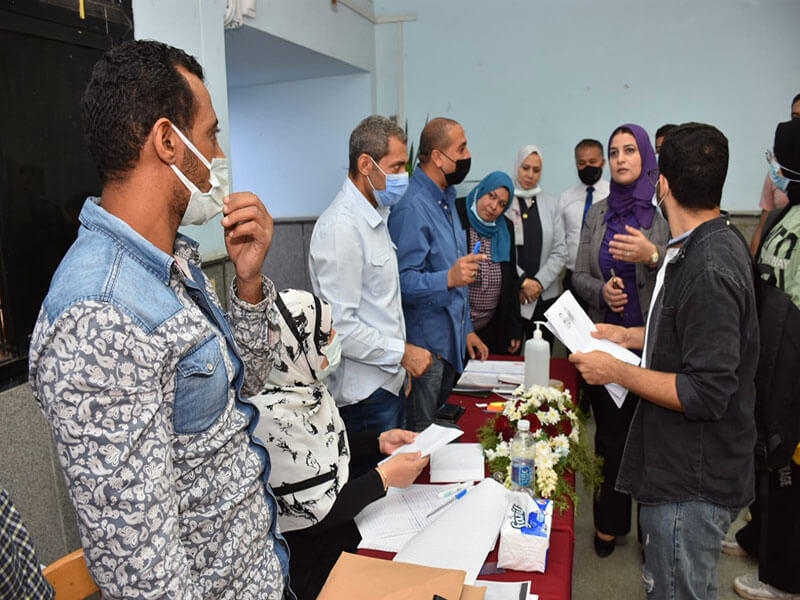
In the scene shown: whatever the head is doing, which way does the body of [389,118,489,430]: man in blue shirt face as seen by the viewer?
to the viewer's right

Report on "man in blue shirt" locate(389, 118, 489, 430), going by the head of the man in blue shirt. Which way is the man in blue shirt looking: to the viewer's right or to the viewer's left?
to the viewer's right

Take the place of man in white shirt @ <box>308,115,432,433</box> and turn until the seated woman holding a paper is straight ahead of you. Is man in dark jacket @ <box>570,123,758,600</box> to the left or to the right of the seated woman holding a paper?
left

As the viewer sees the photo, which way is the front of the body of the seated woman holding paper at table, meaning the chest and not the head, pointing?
to the viewer's right

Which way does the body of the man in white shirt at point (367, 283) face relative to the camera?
to the viewer's right

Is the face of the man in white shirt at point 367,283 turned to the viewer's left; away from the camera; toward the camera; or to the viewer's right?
to the viewer's right

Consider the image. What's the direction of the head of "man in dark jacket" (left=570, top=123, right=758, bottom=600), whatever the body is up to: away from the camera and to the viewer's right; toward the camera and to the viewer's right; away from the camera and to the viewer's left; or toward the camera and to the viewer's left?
away from the camera and to the viewer's left

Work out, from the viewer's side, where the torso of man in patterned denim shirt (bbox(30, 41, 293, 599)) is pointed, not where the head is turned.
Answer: to the viewer's right

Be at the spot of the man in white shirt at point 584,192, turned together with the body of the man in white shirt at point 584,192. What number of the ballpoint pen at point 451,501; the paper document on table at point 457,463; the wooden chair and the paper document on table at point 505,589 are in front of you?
4

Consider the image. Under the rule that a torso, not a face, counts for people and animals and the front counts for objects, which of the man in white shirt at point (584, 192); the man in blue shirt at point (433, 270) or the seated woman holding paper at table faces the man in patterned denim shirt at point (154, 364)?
the man in white shirt

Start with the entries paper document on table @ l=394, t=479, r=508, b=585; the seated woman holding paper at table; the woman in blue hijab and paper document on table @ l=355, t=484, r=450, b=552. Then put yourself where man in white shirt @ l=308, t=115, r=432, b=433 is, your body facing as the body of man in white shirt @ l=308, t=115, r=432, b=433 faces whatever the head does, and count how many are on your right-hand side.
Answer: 3

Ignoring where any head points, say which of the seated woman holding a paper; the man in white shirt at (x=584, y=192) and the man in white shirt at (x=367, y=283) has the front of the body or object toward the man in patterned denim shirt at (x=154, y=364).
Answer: the man in white shirt at (x=584, y=192)
